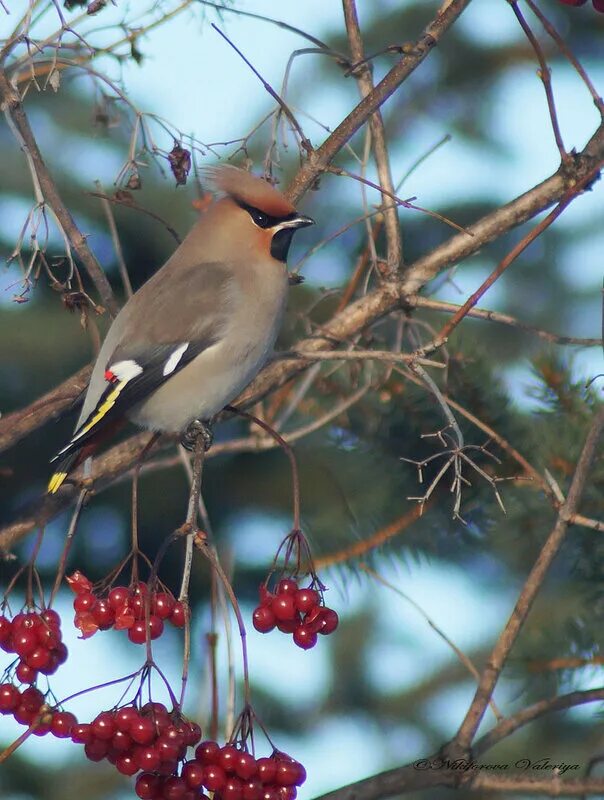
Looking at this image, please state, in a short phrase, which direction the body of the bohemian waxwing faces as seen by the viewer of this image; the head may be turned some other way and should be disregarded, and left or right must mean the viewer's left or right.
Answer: facing to the right of the viewer
